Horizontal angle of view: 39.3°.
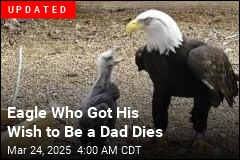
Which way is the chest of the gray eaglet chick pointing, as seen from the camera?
to the viewer's right

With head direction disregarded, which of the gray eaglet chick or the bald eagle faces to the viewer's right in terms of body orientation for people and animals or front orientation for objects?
the gray eaglet chick

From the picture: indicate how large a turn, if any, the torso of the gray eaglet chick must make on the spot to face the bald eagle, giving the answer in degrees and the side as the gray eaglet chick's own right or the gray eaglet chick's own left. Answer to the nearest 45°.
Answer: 0° — it already faces it

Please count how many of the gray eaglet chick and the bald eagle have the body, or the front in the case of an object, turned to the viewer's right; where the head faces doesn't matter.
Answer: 1

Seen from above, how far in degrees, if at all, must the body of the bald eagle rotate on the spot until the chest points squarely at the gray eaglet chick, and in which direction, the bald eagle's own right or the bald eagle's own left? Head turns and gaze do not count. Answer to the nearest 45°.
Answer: approximately 45° to the bald eagle's own right
